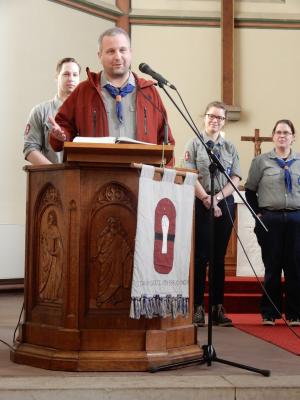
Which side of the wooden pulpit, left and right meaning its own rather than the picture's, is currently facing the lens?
front

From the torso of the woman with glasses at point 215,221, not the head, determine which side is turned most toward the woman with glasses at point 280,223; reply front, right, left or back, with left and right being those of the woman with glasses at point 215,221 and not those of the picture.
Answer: left

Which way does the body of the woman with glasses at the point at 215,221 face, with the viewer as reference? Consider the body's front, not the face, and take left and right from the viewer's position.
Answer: facing the viewer

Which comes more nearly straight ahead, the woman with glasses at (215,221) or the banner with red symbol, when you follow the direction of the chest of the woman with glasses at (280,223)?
the banner with red symbol

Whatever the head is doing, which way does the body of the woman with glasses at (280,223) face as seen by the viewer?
toward the camera
